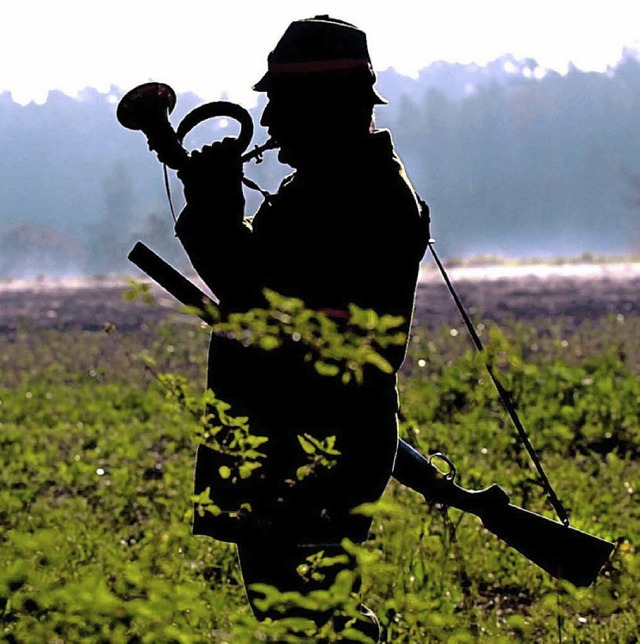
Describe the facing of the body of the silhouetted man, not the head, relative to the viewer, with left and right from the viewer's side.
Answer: facing to the left of the viewer

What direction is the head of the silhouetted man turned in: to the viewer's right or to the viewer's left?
to the viewer's left
